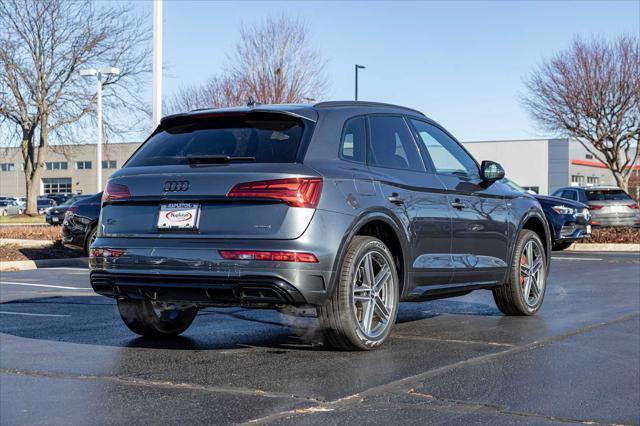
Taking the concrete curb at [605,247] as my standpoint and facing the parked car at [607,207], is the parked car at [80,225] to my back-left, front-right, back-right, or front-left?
back-left

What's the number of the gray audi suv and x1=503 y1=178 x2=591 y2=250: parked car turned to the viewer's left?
0

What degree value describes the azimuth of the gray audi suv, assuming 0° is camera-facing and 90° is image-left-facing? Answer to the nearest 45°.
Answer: approximately 225°

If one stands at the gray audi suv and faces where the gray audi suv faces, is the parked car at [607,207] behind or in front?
in front

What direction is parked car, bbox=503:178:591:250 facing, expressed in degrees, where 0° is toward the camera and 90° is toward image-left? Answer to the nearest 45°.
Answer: approximately 315°

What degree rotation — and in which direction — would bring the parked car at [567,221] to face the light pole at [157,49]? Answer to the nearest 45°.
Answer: approximately 135° to its right

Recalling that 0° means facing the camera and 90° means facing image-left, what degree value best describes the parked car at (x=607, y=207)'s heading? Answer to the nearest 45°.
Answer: approximately 135°

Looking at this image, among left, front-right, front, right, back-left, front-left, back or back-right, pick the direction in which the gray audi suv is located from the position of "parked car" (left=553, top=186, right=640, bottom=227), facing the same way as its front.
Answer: back-left

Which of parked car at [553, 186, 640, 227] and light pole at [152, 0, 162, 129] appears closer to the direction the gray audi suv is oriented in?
the parked car

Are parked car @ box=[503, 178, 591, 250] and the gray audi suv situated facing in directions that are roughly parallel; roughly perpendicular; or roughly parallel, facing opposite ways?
roughly perpendicular

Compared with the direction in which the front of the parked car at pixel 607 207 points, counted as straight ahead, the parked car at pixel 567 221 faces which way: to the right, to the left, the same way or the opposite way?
the opposite way

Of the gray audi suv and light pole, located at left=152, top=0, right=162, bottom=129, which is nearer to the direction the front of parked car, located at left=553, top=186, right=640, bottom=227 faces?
the light pole

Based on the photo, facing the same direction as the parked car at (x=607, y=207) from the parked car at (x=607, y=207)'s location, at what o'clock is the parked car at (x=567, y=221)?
the parked car at (x=567, y=221) is roughly at 8 o'clock from the parked car at (x=607, y=207).
